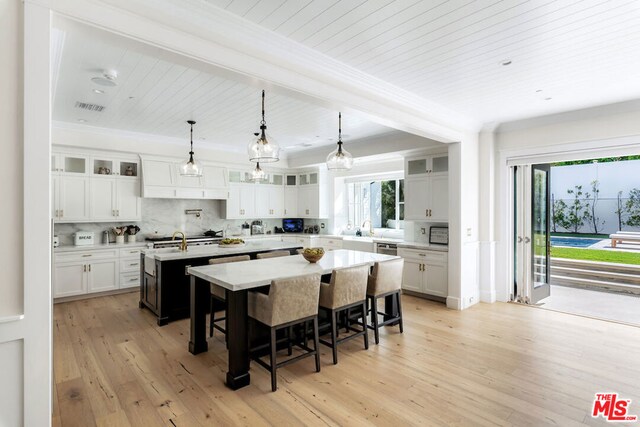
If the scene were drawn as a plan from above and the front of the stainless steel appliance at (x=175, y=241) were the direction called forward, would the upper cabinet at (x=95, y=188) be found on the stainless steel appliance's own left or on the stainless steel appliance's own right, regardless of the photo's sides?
on the stainless steel appliance's own right

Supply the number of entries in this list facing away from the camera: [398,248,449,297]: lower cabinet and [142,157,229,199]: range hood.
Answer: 0

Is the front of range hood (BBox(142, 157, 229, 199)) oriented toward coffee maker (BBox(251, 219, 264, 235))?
no

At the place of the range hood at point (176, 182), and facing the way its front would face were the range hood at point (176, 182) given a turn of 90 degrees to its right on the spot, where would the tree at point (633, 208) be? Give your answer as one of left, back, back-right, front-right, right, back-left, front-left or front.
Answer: back-left

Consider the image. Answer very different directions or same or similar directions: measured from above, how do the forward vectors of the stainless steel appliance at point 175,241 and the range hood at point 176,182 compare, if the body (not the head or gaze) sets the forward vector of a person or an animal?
same or similar directions

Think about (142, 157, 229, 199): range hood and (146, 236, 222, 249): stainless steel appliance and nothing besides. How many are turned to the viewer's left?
0

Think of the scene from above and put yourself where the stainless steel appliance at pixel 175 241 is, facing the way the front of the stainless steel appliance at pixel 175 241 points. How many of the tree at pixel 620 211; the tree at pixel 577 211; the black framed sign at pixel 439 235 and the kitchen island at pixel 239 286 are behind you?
0

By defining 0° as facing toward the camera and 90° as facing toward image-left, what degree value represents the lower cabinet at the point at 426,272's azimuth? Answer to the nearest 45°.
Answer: approximately 45°

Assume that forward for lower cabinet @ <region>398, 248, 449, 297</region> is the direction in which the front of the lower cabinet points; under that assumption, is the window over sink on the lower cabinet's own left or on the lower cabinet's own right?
on the lower cabinet's own right

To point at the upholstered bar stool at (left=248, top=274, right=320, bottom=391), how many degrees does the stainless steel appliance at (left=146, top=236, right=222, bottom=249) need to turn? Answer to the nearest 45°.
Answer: approximately 45° to its right

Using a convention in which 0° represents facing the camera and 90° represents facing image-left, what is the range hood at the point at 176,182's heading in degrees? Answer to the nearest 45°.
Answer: approximately 315°

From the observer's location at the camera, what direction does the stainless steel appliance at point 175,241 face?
facing the viewer and to the right of the viewer

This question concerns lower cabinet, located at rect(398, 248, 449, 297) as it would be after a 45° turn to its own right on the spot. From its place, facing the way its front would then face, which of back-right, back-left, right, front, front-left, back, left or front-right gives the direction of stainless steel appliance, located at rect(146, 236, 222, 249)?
front
